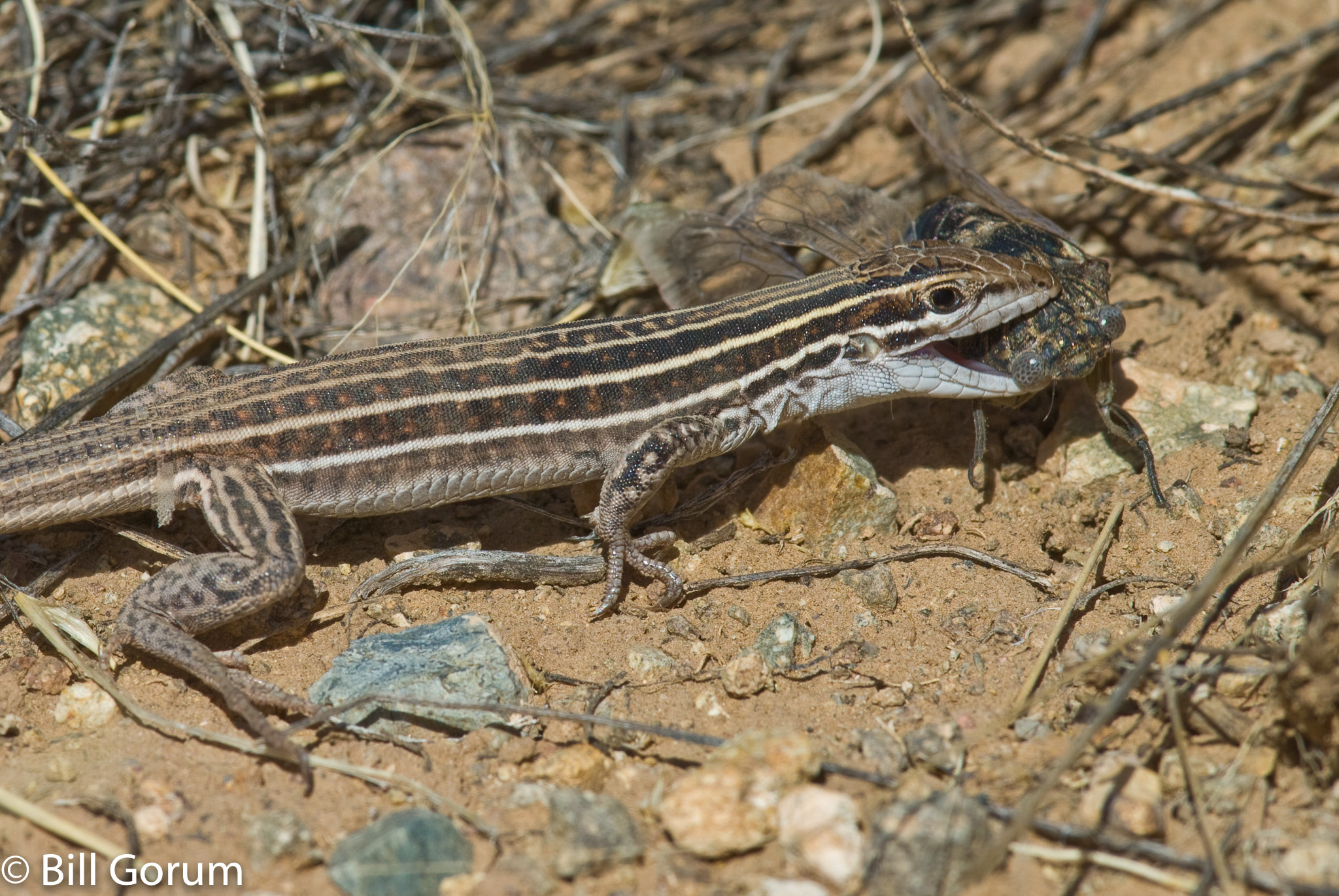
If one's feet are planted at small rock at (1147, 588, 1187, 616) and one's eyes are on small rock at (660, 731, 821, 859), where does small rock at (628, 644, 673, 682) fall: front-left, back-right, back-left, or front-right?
front-right

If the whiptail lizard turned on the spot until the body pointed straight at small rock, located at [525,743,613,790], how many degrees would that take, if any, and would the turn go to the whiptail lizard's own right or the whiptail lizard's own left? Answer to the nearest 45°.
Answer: approximately 90° to the whiptail lizard's own right

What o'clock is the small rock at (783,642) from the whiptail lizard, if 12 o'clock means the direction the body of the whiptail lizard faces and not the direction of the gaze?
The small rock is roughly at 1 o'clock from the whiptail lizard.

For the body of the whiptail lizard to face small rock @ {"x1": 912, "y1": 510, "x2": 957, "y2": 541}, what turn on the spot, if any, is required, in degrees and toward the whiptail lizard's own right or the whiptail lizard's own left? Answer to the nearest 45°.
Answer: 0° — it already faces it

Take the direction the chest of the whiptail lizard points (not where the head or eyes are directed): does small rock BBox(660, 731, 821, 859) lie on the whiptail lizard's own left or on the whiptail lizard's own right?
on the whiptail lizard's own right

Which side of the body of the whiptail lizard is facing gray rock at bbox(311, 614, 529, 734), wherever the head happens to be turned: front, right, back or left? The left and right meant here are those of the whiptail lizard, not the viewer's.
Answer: right

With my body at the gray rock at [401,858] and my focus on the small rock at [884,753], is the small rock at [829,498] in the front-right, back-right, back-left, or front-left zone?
front-left

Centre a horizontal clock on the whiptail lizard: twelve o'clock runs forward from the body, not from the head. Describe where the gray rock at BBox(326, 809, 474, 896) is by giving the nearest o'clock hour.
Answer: The gray rock is roughly at 3 o'clock from the whiptail lizard.

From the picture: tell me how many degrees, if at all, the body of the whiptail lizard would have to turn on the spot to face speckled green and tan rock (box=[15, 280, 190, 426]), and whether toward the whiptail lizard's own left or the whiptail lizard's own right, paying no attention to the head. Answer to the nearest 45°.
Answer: approximately 135° to the whiptail lizard's own left

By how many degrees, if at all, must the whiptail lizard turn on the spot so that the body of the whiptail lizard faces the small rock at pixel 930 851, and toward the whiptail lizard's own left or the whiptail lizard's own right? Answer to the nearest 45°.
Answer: approximately 45° to the whiptail lizard's own right

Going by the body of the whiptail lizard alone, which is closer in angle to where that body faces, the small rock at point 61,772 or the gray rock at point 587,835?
the gray rock

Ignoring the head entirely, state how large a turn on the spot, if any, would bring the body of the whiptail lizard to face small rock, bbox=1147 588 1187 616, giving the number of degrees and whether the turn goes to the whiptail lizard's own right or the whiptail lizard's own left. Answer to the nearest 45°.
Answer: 0° — it already faces it

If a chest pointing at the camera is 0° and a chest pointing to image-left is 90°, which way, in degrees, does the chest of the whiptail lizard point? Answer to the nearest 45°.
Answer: approximately 270°
